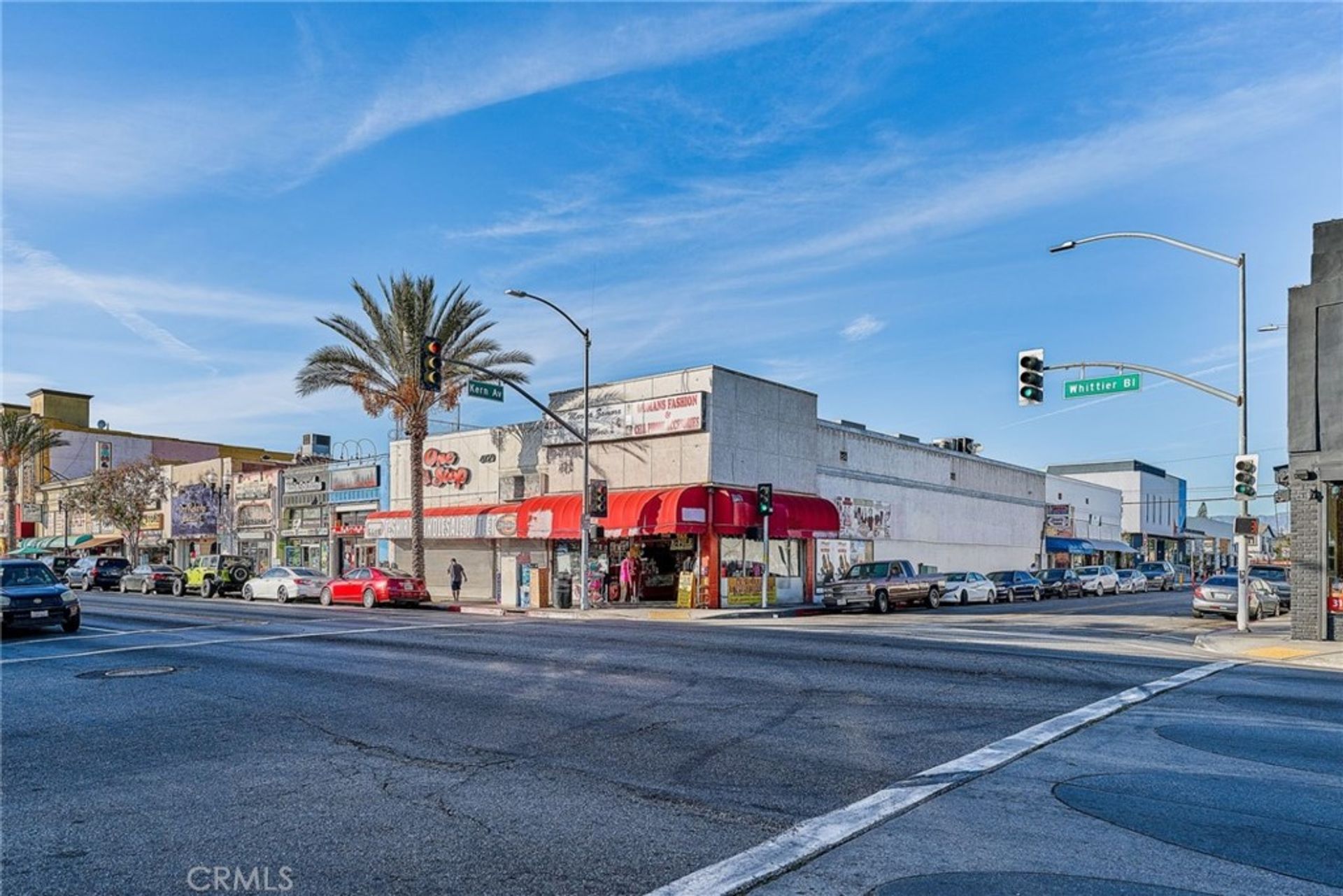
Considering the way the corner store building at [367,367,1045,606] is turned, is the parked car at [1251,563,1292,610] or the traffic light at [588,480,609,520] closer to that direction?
the traffic light

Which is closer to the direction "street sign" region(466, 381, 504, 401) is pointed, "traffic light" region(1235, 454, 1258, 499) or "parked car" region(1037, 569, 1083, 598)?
the traffic light

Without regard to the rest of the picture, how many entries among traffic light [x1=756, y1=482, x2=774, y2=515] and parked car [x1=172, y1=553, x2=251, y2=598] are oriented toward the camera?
1

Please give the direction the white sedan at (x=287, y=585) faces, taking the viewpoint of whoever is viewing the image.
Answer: facing away from the viewer and to the left of the viewer

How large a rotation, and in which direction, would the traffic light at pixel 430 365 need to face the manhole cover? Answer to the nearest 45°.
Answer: approximately 45° to its right

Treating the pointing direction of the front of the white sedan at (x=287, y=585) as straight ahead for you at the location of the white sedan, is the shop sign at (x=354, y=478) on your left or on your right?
on your right

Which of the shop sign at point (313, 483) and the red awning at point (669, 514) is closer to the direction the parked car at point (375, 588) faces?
the shop sign
